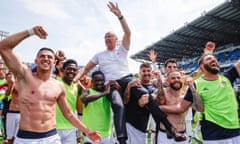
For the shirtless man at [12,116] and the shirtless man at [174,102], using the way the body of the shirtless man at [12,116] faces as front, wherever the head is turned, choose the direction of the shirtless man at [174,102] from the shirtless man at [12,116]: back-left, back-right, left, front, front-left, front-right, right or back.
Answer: back-left

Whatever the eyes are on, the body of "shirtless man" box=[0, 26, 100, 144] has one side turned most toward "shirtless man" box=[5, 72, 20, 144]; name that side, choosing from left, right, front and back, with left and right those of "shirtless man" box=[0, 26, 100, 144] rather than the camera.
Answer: back

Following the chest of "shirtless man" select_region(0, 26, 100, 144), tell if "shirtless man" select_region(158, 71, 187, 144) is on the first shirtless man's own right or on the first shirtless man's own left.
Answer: on the first shirtless man's own left

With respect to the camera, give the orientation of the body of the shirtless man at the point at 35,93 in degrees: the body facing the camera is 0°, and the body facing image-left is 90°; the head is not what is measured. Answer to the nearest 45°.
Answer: approximately 0°

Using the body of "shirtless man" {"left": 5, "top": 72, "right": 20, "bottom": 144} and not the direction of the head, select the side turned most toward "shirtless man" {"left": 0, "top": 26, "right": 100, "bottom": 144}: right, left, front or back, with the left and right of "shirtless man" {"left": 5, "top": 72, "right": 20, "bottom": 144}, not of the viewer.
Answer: front
